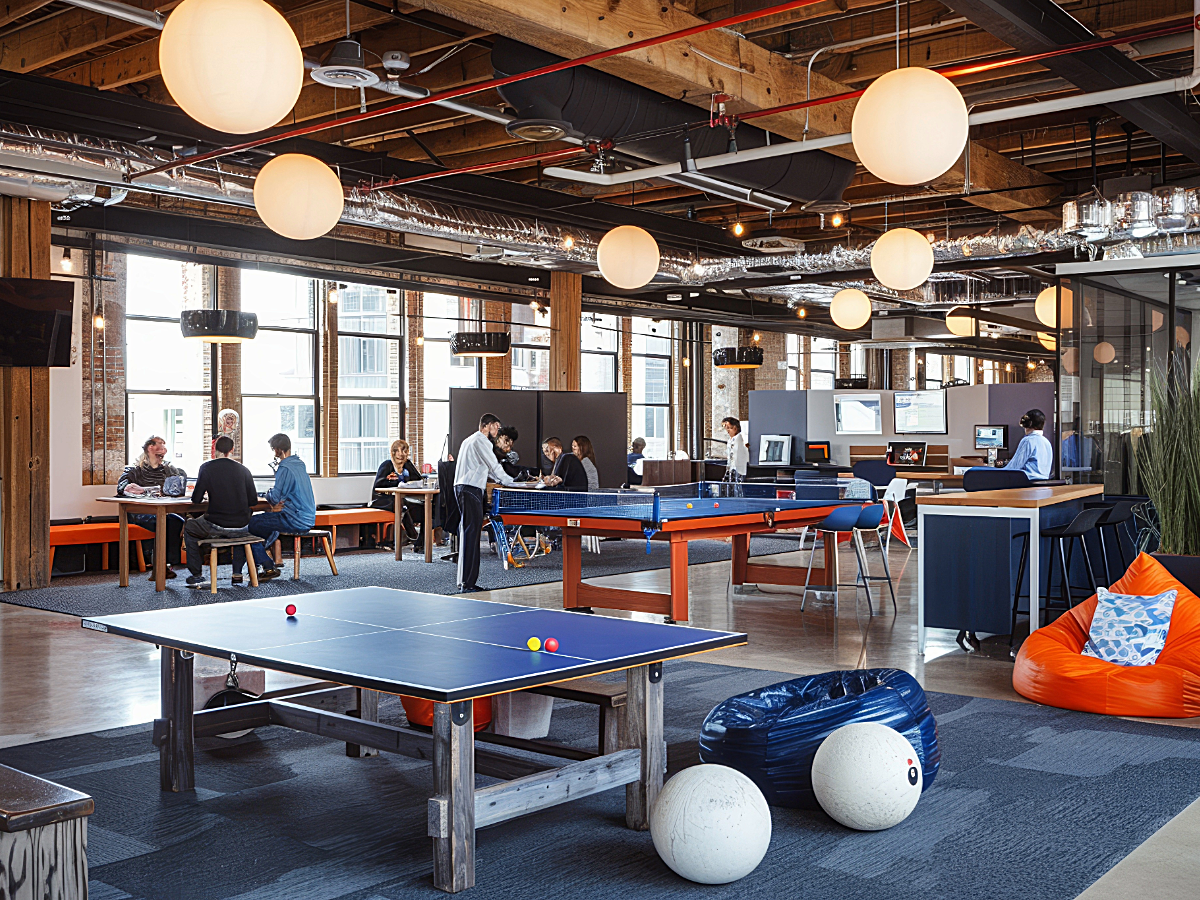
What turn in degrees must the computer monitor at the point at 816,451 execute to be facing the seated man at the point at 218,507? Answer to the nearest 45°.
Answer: approximately 45° to its right

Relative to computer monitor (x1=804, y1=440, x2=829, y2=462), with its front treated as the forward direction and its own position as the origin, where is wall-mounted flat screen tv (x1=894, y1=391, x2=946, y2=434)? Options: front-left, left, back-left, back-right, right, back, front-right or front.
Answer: left

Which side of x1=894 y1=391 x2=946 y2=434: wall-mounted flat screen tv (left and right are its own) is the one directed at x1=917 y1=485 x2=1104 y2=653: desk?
front

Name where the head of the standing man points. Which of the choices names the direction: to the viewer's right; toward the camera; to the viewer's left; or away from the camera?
to the viewer's right

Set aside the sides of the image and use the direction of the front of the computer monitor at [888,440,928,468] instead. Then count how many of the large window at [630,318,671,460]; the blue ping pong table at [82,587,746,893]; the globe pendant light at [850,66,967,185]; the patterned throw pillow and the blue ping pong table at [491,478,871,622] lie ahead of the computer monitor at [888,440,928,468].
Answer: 4

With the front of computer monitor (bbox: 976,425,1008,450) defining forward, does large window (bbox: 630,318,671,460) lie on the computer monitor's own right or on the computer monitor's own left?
on the computer monitor's own right

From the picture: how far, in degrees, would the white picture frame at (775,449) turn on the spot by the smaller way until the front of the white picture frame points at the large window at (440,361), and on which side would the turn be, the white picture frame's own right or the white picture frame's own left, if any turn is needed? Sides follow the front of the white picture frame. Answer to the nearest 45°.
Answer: approximately 90° to the white picture frame's own right

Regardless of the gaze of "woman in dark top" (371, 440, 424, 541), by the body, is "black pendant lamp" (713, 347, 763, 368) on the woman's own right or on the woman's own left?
on the woman's own left

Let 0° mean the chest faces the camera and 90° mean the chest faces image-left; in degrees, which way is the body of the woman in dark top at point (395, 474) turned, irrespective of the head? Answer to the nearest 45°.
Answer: approximately 315°

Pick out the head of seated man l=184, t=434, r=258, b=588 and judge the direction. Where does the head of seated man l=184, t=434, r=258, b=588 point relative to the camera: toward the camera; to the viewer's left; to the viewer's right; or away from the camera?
away from the camera

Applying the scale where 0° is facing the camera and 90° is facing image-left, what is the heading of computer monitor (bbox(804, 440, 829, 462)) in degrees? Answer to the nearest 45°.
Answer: approximately 0°

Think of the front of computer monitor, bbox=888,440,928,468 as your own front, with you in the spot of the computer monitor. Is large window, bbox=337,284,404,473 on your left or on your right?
on your right
